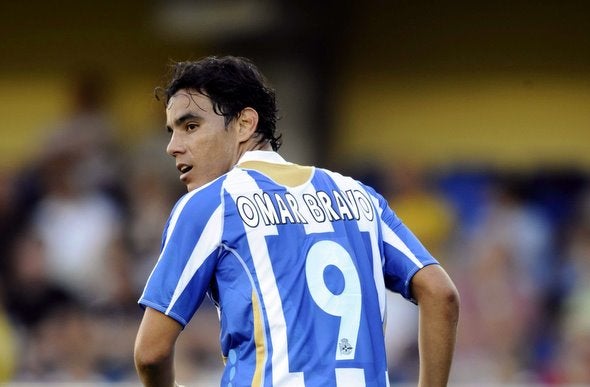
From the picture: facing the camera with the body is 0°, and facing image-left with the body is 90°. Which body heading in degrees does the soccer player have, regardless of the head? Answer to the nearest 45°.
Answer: approximately 135°
